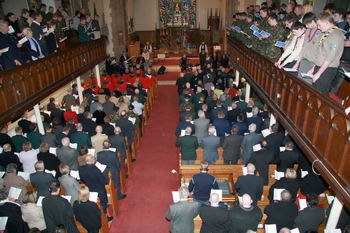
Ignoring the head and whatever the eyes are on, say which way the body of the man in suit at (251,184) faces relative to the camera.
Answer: away from the camera

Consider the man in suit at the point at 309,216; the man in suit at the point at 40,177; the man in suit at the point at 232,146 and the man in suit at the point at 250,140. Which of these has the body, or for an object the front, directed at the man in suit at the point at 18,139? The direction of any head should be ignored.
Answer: the man in suit at the point at 40,177

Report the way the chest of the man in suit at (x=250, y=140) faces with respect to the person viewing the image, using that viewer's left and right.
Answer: facing away from the viewer

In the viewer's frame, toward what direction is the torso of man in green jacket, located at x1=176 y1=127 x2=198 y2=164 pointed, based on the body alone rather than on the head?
away from the camera

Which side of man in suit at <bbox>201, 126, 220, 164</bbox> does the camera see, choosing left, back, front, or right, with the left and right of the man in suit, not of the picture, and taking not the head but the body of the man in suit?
back

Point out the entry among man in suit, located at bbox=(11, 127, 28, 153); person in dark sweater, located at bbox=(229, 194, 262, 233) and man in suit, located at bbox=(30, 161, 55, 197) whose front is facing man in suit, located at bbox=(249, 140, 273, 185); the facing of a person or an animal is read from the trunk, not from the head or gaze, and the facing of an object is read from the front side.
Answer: person in dark sweater, located at bbox=(229, 194, 262, 233)

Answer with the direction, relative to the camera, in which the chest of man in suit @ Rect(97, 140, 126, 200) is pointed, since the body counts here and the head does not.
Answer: away from the camera

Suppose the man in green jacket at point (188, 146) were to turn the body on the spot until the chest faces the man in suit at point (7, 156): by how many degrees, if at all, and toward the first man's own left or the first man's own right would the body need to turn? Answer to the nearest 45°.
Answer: approximately 90° to the first man's own left

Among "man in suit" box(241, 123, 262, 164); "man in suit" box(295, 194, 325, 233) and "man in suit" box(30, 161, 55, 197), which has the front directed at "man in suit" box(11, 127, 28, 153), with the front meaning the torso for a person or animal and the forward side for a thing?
"man in suit" box(30, 161, 55, 197)

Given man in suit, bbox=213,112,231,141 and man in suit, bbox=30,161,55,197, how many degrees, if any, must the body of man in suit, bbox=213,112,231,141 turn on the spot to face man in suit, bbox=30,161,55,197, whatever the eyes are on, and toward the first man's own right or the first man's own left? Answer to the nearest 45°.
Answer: approximately 135° to the first man's own left

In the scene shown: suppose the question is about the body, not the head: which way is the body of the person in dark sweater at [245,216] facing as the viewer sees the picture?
away from the camera

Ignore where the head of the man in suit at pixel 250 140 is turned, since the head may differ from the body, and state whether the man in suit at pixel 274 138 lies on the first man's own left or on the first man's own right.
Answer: on the first man's own right

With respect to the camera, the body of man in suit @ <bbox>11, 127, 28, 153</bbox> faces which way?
away from the camera

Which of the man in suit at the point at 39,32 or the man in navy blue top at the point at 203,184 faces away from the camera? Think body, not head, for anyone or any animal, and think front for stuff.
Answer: the man in navy blue top at the point at 203,184

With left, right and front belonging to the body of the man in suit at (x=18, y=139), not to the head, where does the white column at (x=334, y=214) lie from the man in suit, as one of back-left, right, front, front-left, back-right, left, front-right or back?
back-right

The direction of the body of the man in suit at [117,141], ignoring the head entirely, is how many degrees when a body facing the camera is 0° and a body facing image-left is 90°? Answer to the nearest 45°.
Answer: approximately 180°

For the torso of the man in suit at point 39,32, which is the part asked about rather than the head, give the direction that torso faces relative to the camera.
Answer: to the viewer's right
